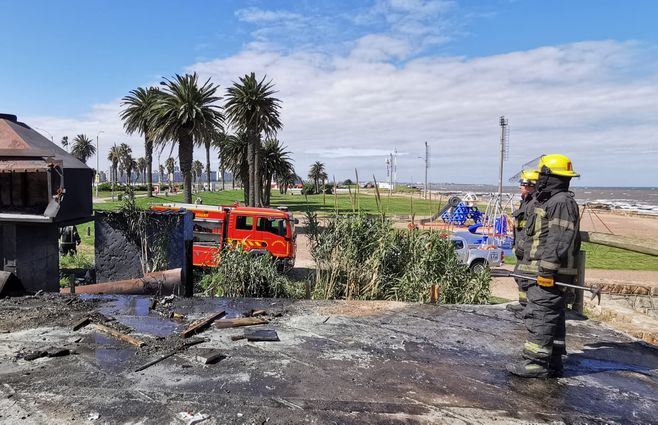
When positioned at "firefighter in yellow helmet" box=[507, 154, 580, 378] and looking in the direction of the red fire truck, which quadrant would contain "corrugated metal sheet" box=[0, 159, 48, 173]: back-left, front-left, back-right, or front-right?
front-left

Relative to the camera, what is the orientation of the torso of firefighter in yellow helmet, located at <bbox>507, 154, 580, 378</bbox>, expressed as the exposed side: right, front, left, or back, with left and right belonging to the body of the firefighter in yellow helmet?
left

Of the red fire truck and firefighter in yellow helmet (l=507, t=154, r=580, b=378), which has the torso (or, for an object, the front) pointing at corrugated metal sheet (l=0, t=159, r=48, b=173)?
the firefighter in yellow helmet

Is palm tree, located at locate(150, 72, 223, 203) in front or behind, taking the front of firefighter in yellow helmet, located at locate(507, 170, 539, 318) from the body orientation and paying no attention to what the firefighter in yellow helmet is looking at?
in front

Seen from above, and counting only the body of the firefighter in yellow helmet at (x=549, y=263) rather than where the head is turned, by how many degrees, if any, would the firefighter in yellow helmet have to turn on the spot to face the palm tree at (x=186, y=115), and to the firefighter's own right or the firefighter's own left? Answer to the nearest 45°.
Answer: approximately 45° to the firefighter's own right

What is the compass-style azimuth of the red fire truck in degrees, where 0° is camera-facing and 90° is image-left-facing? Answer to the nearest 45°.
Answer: approximately 270°

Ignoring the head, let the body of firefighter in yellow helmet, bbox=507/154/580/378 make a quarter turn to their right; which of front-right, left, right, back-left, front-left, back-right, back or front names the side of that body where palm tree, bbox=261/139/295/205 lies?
front-left

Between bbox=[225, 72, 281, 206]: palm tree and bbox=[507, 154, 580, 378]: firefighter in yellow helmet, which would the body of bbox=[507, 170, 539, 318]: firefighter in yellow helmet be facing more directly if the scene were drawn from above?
the palm tree

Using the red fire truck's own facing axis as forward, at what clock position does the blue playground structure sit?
The blue playground structure is roughly at 11 o'clock from the red fire truck.

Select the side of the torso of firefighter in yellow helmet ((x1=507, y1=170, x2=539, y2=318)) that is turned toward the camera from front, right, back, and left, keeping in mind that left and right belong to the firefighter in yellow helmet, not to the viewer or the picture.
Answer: left

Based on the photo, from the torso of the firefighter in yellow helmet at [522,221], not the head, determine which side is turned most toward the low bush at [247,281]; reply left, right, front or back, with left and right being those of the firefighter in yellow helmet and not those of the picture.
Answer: front

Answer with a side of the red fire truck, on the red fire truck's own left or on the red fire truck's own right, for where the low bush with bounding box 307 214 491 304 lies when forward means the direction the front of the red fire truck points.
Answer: on the red fire truck's own right

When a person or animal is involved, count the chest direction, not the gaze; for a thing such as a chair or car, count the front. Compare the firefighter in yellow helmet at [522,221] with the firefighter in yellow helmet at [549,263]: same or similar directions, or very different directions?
same or similar directions

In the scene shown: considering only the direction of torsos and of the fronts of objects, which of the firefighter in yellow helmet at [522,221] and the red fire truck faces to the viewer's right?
the red fire truck

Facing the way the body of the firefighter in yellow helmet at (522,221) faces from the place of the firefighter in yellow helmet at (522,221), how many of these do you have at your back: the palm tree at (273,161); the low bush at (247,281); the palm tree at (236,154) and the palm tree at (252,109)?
0
